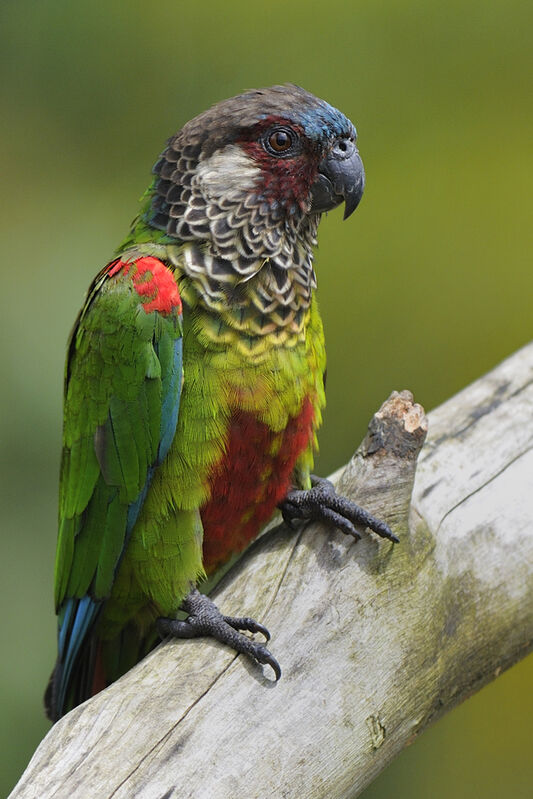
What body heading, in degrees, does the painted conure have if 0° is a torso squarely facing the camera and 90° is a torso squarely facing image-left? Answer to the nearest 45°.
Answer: approximately 315°
